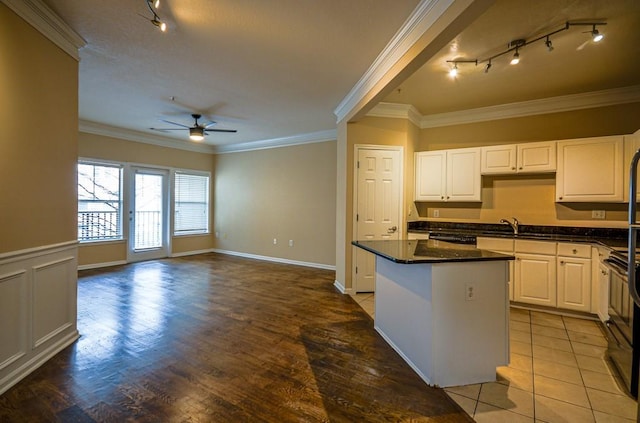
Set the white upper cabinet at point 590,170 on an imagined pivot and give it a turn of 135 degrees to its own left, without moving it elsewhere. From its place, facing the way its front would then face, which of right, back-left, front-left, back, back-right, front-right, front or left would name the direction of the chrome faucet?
back-left

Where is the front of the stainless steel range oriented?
to the viewer's left

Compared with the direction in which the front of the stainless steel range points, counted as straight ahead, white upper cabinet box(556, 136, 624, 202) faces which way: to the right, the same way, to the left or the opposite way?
to the left

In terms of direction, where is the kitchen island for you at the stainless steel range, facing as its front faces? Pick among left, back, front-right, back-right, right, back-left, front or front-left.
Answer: front-left

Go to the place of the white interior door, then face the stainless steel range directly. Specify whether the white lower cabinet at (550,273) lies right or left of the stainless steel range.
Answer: left

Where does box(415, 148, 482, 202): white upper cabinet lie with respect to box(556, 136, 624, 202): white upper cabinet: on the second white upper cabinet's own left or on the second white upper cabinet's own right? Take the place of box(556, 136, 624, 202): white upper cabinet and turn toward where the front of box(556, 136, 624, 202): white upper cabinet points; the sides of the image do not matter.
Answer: on the second white upper cabinet's own right

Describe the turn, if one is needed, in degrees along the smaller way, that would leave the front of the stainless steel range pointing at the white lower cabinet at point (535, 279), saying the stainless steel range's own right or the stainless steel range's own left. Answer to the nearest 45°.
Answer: approximately 45° to the stainless steel range's own right

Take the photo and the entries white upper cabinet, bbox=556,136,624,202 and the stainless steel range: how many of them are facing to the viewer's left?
1

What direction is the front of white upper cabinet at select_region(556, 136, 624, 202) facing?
toward the camera

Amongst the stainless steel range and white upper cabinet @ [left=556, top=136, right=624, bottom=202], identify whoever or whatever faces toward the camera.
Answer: the white upper cabinet

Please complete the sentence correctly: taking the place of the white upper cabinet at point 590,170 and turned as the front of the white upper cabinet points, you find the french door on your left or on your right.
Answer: on your right

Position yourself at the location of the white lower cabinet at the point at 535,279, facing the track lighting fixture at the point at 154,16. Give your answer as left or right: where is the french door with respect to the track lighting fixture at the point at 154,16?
right

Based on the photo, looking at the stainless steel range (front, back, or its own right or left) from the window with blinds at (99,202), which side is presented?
front
